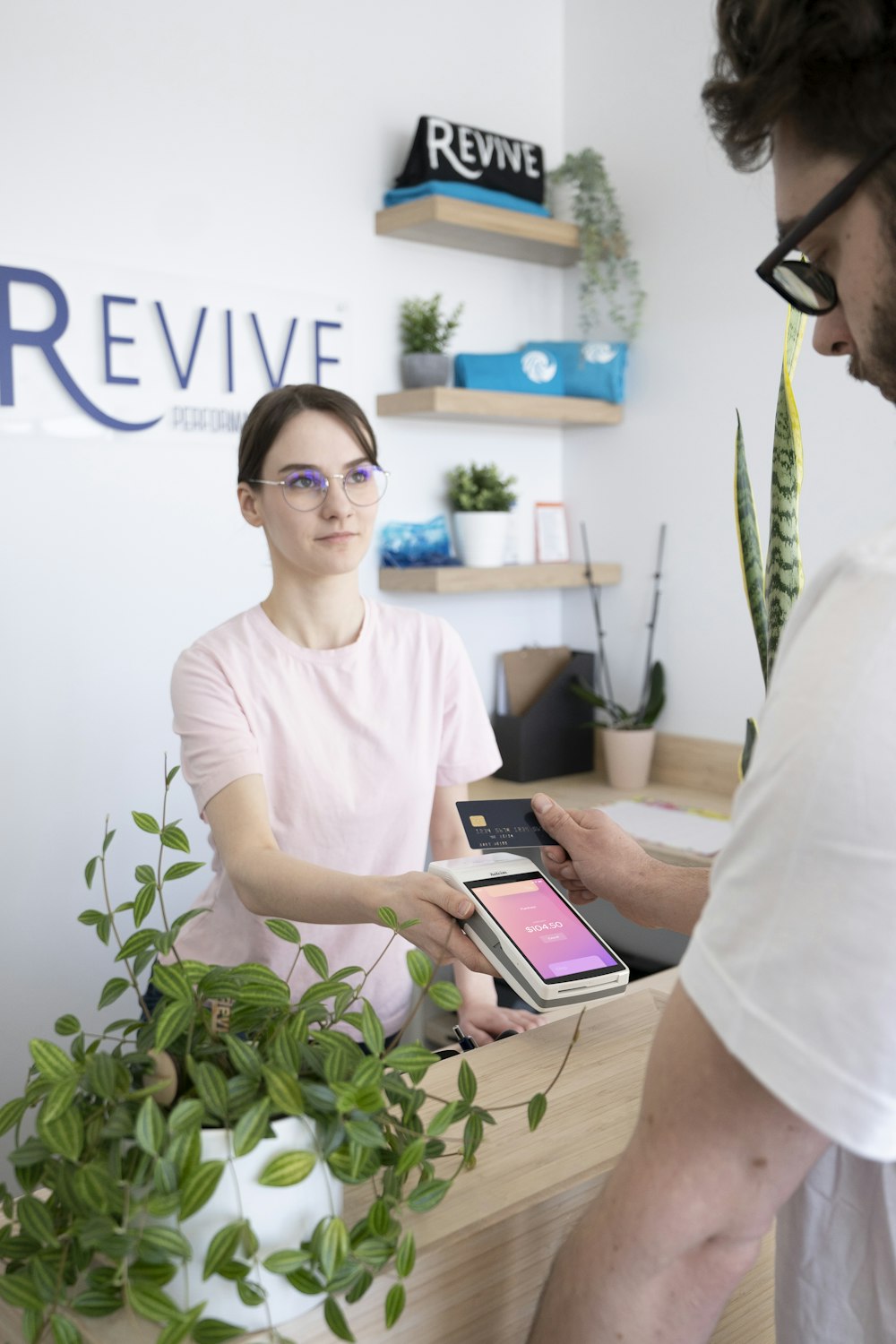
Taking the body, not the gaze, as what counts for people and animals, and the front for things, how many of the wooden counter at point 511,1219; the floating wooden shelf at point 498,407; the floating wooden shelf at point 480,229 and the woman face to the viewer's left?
0

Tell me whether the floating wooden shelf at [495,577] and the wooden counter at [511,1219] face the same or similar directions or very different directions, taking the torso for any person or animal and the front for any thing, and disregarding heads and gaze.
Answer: same or similar directions

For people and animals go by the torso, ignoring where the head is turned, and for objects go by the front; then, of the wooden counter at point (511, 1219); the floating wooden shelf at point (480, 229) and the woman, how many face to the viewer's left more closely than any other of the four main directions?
0

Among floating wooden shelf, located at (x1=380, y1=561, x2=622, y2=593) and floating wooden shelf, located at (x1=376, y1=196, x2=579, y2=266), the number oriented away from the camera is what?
0

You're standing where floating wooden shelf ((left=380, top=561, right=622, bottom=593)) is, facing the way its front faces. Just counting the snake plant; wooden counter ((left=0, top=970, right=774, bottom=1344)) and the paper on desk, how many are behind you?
0

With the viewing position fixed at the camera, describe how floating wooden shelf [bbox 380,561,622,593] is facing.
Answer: facing the viewer and to the right of the viewer

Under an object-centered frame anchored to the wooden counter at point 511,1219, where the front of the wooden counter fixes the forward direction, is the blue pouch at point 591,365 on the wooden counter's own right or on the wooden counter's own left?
on the wooden counter's own left

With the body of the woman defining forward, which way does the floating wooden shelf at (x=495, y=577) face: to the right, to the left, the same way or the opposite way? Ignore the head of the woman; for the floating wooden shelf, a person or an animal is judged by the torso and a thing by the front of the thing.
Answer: the same way

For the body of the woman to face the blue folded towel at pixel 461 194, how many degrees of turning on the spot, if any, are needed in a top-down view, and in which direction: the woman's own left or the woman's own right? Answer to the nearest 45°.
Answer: approximately 135° to the woman's own left

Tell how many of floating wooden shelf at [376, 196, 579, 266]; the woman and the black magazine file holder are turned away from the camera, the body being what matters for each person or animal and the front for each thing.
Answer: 0

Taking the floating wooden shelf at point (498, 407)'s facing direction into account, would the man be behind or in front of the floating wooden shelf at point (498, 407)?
in front

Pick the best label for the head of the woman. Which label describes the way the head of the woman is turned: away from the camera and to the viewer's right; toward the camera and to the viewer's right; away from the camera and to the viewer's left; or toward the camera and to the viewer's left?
toward the camera and to the viewer's right

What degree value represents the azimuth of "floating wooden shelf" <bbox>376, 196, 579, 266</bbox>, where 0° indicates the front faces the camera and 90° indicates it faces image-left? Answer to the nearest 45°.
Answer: approximately 315°
